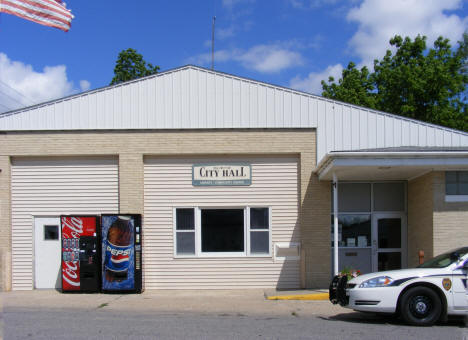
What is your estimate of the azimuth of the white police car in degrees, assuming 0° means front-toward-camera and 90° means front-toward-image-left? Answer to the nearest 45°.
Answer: approximately 90°

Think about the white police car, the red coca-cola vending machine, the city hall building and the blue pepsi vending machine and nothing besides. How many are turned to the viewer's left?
1

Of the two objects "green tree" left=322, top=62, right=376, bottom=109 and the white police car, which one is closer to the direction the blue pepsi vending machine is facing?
the white police car

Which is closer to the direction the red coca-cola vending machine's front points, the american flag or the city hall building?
the american flag

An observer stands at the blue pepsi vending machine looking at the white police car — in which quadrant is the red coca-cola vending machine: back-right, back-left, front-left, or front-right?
back-right

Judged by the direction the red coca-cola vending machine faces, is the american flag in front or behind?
in front

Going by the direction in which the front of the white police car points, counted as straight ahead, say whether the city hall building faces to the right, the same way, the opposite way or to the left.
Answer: to the left

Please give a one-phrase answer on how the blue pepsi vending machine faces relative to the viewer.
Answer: facing the viewer

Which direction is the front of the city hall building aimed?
toward the camera
